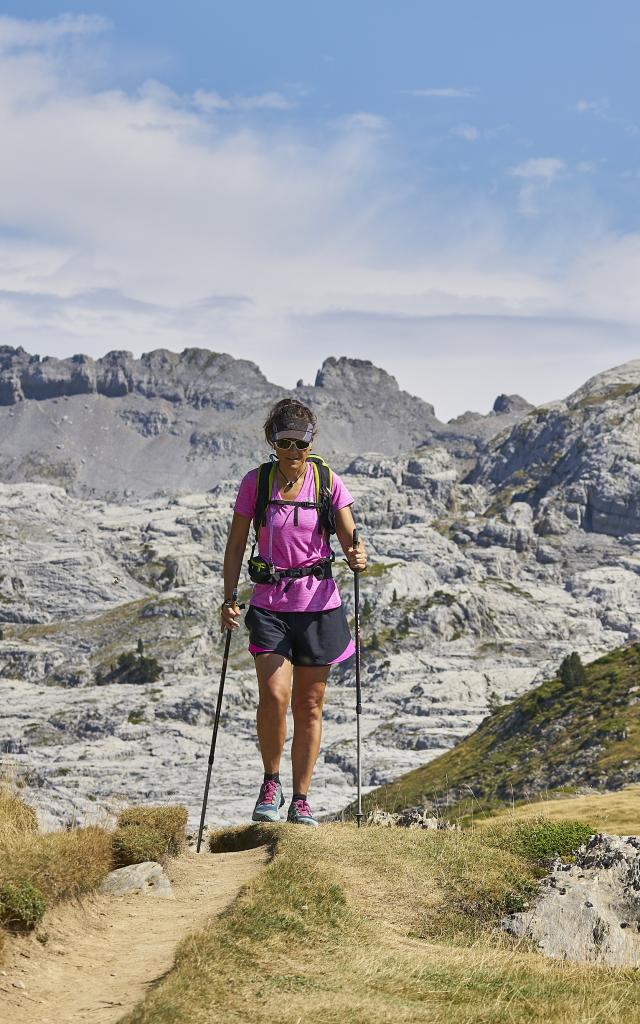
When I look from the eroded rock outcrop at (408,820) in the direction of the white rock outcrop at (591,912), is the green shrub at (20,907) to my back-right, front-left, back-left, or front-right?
front-right

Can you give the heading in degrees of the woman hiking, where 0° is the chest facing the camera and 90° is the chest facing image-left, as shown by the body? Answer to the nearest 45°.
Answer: approximately 0°

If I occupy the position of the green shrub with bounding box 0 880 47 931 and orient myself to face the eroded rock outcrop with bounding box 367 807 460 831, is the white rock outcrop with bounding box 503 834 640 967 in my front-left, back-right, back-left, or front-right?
front-right

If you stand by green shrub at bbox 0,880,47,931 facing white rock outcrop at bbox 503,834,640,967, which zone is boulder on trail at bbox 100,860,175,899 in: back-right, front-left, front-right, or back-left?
front-left

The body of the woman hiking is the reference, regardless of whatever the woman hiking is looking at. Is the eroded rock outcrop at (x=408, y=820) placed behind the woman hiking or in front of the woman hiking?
behind
